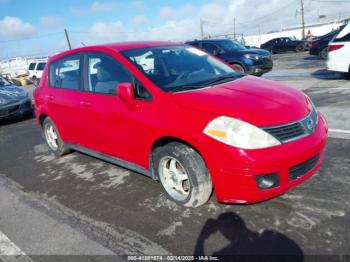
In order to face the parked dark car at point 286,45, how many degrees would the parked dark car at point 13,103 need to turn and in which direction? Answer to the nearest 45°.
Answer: approximately 90° to its left

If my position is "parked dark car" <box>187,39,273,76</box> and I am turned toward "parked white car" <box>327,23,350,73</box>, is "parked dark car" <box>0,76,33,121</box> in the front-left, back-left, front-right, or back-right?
back-right

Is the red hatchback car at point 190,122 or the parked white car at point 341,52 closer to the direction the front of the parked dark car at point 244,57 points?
the parked white car

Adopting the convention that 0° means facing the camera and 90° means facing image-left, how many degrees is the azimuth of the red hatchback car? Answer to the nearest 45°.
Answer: approximately 315°

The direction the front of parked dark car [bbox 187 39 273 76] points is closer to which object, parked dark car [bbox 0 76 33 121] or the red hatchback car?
the red hatchback car

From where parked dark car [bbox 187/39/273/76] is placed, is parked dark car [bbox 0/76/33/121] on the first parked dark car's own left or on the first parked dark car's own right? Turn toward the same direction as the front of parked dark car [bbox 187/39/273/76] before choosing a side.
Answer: on the first parked dark car's own right

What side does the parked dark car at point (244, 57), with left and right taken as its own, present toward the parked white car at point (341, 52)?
front

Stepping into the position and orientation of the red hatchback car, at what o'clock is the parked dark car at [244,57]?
The parked dark car is roughly at 8 o'clock from the red hatchback car.

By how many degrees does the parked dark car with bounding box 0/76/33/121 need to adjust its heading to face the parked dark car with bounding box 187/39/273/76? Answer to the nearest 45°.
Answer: approximately 45° to its left

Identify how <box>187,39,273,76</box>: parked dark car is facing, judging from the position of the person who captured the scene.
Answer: facing the viewer and to the right of the viewer
